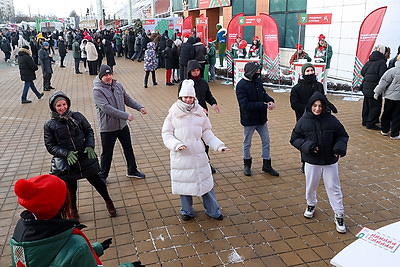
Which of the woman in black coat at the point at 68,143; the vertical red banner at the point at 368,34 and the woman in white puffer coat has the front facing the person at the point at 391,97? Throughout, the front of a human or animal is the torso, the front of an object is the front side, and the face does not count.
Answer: the vertical red banner

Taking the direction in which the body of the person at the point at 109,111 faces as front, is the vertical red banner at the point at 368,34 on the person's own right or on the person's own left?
on the person's own left

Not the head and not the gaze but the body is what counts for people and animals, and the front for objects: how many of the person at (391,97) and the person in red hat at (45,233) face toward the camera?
0

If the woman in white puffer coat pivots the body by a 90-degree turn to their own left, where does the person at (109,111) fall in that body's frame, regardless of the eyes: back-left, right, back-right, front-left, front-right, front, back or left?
back-left

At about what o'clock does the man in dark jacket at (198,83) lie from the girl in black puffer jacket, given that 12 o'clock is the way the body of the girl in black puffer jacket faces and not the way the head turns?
The man in dark jacket is roughly at 4 o'clock from the girl in black puffer jacket.

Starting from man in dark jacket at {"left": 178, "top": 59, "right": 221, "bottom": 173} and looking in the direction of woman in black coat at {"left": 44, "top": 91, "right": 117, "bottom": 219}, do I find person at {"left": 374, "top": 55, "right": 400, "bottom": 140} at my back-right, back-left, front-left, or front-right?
back-left

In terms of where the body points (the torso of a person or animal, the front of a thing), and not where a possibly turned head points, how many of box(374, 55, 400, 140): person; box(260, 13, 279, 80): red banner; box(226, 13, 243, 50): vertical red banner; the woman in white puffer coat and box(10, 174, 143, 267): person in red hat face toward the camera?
3

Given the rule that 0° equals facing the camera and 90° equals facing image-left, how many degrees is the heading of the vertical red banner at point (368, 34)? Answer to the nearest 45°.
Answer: approximately 0°

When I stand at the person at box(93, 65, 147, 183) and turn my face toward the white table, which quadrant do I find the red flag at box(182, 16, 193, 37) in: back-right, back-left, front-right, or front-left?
back-left

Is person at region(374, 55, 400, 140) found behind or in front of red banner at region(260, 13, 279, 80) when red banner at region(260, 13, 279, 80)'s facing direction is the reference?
in front

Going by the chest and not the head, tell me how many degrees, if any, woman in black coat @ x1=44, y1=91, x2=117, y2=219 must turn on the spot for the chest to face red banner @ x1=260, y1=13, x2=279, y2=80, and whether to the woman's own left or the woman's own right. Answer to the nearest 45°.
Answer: approximately 135° to the woman's own left

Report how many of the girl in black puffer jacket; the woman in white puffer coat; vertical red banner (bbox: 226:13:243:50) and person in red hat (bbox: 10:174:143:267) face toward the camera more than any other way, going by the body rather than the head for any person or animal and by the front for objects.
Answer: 3

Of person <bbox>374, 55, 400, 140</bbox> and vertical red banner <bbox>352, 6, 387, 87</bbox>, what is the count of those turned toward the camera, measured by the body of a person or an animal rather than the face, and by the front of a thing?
1

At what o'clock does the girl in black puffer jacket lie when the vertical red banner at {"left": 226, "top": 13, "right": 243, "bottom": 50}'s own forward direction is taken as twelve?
The girl in black puffer jacket is roughly at 12 o'clock from the vertical red banner.

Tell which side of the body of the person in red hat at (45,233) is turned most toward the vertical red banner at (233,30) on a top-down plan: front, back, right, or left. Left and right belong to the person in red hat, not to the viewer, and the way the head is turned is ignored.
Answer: front

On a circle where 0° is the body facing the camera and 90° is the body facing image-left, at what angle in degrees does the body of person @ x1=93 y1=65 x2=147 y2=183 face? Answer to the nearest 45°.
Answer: approximately 315°
